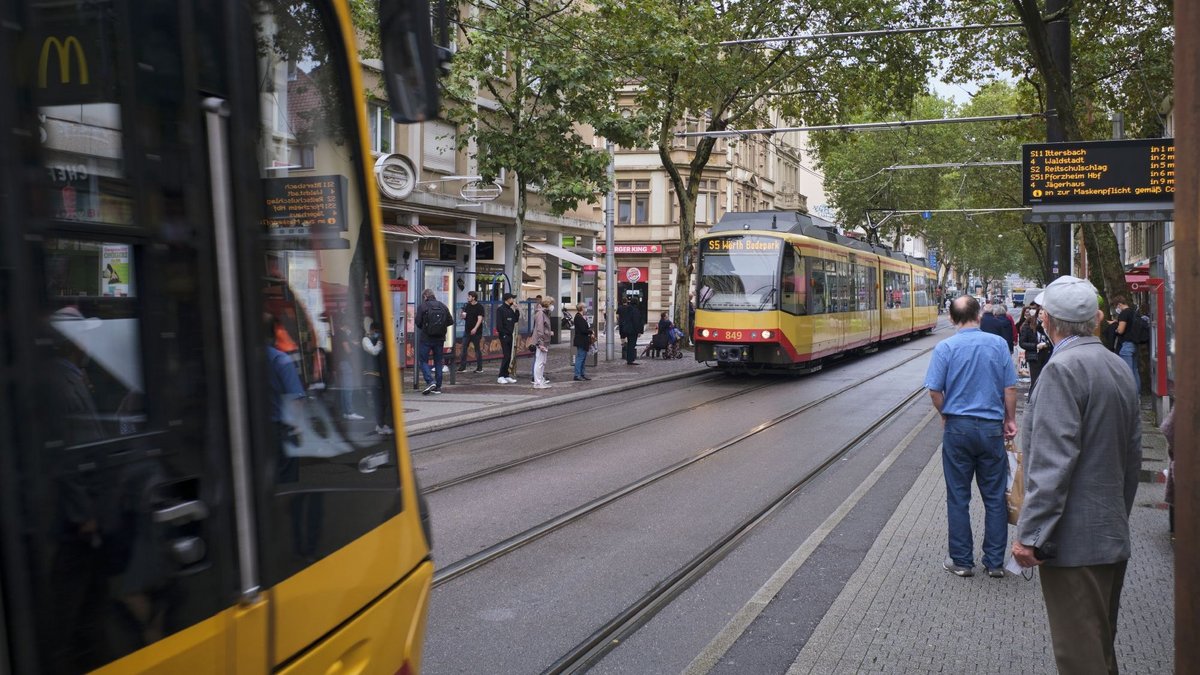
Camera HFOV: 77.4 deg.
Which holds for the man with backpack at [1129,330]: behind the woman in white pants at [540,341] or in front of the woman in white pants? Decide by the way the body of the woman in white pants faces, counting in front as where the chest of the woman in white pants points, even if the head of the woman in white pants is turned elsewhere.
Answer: in front

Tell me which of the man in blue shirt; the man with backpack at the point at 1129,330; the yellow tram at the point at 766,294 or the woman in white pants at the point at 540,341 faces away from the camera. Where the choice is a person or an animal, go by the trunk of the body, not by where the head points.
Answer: the man in blue shirt

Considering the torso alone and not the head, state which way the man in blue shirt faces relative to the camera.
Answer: away from the camera

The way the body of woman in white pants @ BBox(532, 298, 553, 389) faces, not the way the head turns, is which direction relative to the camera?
to the viewer's right

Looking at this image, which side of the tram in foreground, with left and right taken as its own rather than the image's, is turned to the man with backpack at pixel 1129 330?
front

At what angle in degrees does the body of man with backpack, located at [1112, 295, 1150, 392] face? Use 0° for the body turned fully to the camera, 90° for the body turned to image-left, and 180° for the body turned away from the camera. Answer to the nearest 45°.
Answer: approximately 90°

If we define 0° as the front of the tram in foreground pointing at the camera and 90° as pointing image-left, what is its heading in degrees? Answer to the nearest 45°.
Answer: approximately 225°

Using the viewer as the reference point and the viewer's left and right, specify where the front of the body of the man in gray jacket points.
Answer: facing away from the viewer and to the left of the viewer

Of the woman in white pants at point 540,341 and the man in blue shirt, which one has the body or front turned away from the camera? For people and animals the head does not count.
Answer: the man in blue shirt

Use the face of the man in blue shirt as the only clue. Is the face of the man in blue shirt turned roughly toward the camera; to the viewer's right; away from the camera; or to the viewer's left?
away from the camera
